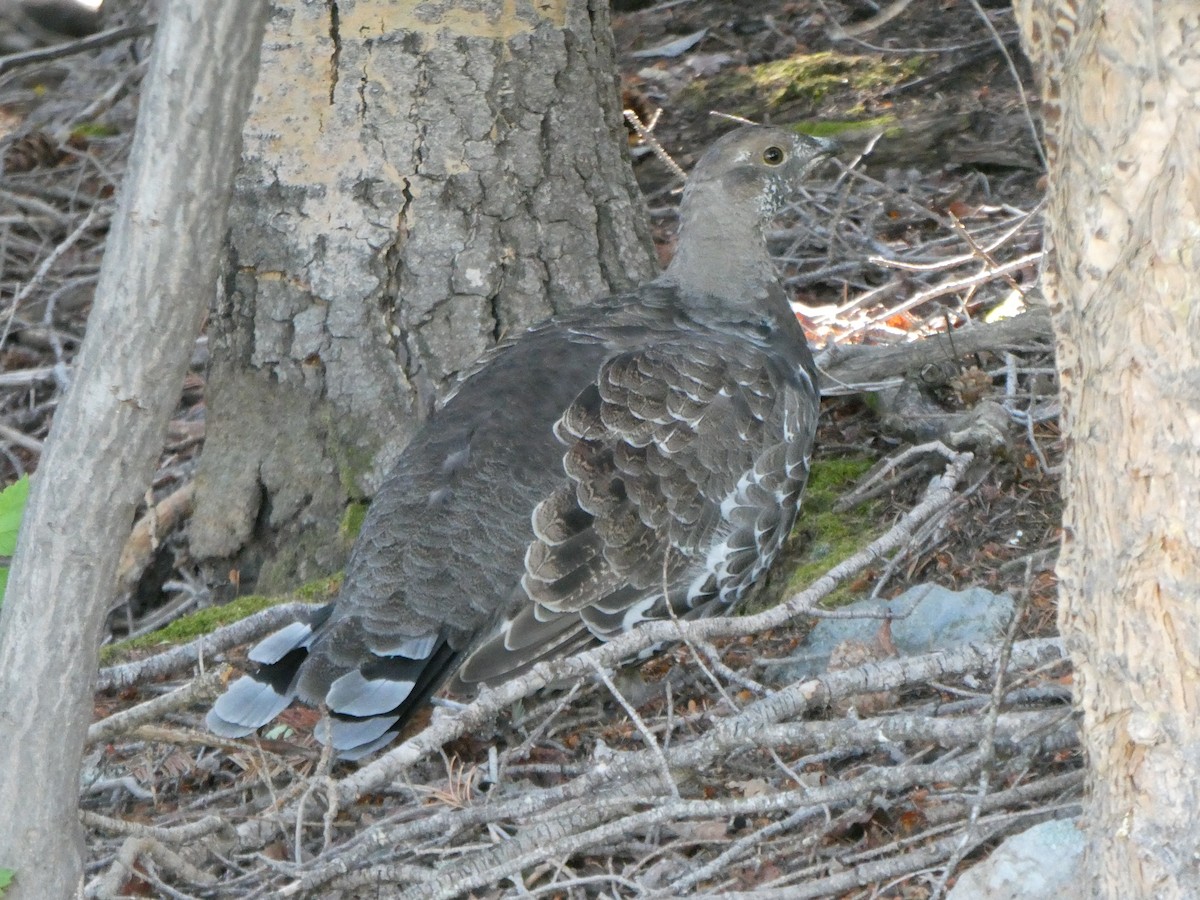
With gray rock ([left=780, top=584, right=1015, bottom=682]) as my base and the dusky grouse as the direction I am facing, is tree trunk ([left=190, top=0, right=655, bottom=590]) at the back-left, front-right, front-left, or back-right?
front-right

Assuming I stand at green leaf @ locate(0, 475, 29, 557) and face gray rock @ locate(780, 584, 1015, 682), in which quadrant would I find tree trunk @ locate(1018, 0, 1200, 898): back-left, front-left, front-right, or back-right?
front-right

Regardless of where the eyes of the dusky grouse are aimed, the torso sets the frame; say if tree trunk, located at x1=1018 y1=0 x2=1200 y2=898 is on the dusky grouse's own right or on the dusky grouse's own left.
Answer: on the dusky grouse's own right

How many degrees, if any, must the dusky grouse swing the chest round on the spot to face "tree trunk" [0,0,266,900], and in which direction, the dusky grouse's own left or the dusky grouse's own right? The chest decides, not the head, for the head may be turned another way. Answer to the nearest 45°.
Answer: approximately 180°

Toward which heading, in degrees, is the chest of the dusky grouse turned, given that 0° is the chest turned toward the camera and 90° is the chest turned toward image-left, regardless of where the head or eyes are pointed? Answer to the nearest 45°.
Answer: approximately 225°

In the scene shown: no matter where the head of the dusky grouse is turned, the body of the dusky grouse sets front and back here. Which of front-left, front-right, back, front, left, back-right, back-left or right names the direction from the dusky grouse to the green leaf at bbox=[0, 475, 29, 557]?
back

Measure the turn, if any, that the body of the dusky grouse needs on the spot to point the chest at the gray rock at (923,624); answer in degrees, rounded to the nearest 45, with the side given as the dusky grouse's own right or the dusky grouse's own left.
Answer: approximately 90° to the dusky grouse's own right

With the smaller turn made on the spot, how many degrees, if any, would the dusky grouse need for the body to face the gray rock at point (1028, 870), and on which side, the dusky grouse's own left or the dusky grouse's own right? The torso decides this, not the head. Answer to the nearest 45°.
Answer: approximately 135° to the dusky grouse's own right

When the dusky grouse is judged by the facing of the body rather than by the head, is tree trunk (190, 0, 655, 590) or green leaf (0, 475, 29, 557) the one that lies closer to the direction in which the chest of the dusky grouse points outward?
the tree trunk

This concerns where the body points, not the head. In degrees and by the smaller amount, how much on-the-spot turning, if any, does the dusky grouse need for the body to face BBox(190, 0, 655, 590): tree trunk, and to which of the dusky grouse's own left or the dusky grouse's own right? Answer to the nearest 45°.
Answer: approximately 45° to the dusky grouse's own left

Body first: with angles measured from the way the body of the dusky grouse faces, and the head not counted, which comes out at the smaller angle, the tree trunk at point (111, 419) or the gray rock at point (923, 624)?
the gray rock

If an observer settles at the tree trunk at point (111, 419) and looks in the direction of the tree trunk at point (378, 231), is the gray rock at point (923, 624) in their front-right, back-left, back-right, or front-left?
front-right
